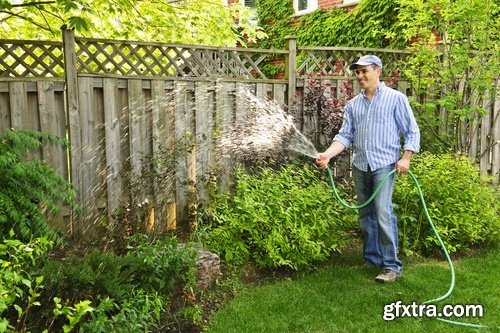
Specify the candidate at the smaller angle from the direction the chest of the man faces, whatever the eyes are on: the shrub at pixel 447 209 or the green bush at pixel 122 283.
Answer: the green bush

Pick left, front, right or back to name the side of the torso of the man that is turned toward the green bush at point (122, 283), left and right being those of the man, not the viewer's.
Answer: front

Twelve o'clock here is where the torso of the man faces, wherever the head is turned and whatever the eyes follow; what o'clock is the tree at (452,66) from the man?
The tree is roughly at 5 o'clock from the man.

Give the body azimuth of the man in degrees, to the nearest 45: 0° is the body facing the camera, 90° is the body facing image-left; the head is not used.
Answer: approximately 45°

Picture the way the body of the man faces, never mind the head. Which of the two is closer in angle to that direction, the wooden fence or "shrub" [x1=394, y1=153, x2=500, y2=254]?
the wooden fence

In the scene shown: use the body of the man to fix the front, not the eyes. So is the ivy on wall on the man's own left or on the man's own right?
on the man's own right

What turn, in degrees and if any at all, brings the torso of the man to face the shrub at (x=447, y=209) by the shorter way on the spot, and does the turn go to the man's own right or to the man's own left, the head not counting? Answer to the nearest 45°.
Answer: approximately 180°

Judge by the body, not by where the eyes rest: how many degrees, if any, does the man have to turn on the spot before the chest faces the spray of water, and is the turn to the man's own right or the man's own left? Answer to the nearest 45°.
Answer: approximately 90° to the man's own right

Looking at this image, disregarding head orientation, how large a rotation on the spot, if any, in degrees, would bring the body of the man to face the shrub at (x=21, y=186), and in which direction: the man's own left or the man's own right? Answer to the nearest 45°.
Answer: approximately 45° to the man's own right
